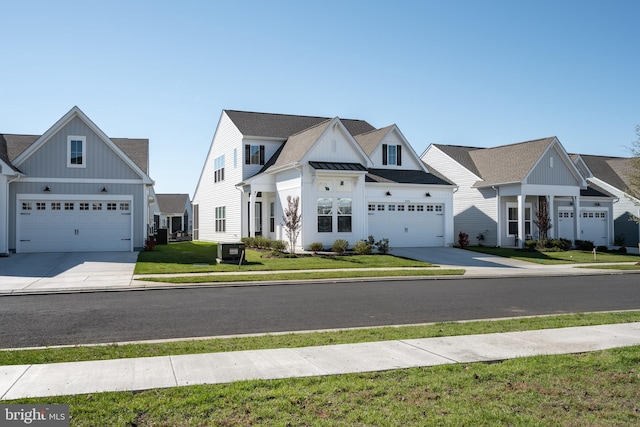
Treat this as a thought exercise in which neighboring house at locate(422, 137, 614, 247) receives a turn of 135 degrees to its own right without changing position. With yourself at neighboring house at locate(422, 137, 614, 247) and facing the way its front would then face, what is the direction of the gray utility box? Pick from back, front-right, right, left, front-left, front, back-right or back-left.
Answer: front-left

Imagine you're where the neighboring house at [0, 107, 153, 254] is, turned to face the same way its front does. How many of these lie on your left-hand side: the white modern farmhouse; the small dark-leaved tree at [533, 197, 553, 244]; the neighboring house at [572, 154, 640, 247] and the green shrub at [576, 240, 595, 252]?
4

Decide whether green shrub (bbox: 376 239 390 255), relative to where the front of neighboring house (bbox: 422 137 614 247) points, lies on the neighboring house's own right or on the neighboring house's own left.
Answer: on the neighboring house's own right

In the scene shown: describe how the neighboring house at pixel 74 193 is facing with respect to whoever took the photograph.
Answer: facing the viewer

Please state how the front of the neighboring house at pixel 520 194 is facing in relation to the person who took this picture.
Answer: facing the viewer and to the right of the viewer

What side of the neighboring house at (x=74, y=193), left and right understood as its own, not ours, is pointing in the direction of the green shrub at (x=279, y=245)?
left

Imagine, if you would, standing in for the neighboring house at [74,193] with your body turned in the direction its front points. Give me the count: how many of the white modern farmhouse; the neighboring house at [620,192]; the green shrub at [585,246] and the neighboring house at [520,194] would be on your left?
4

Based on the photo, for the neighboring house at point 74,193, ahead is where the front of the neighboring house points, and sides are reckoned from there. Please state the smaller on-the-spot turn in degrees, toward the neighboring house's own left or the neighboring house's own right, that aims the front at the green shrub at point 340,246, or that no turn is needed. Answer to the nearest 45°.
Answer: approximately 45° to the neighboring house's own left

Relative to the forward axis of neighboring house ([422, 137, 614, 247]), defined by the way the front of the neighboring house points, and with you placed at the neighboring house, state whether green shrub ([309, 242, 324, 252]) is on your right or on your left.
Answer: on your right

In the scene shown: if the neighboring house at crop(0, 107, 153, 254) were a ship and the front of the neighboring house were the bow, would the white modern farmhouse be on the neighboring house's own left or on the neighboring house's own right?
on the neighboring house's own left

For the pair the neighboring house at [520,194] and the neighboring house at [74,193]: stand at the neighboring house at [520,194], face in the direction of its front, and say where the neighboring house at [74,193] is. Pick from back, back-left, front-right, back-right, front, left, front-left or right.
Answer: right

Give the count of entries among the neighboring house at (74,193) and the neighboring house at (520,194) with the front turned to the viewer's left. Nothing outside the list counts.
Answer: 0

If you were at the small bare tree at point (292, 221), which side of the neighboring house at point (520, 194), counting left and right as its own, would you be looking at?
right

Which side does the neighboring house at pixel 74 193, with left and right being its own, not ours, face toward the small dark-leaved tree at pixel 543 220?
left
